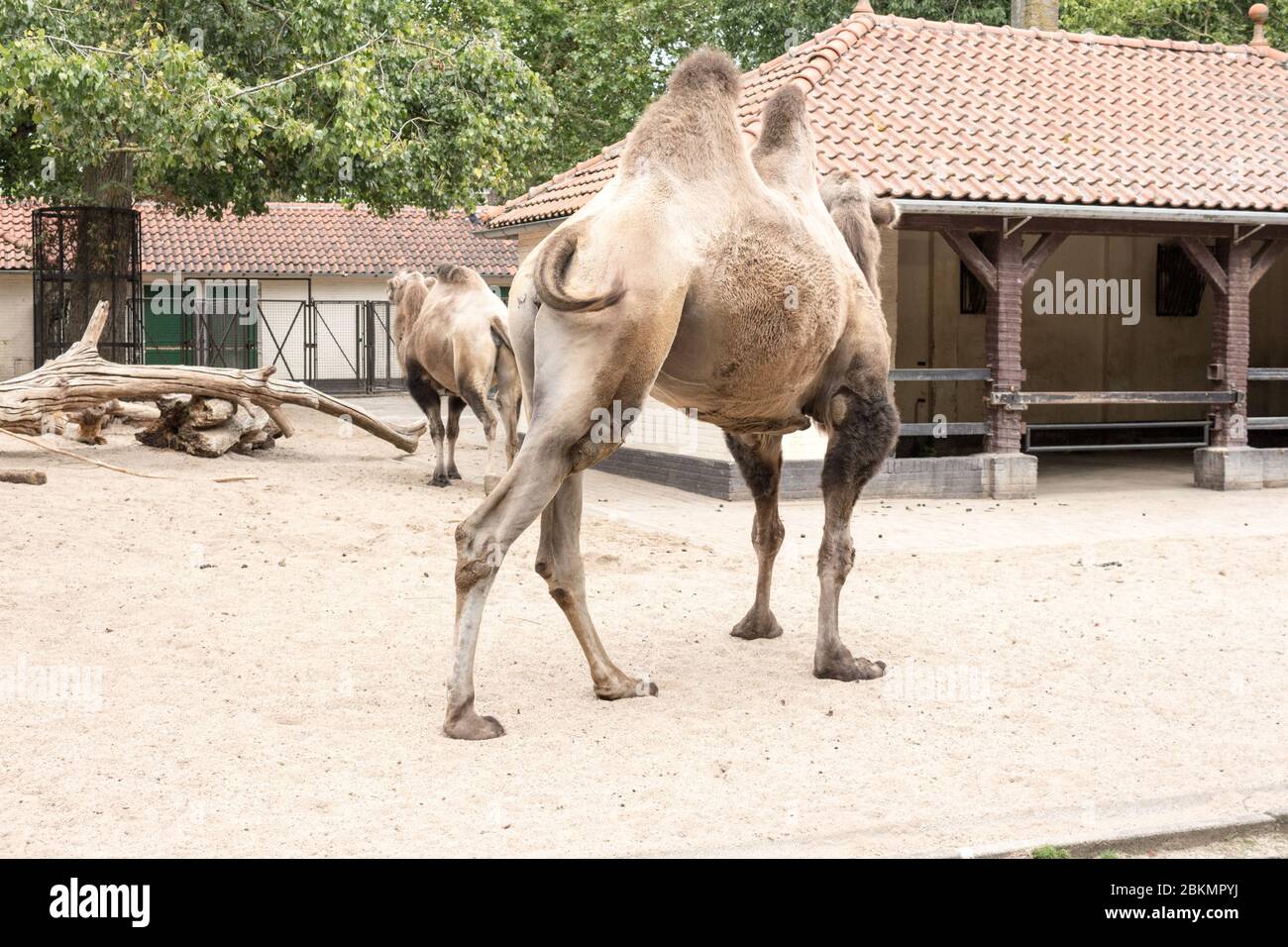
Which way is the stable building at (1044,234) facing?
toward the camera

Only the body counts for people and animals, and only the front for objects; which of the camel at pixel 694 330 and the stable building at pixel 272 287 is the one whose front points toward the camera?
the stable building

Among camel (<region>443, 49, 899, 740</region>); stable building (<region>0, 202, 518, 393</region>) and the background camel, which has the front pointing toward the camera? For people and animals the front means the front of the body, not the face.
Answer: the stable building

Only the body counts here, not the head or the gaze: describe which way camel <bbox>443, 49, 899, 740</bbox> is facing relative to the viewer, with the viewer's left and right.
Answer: facing away from the viewer and to the right of the viewer

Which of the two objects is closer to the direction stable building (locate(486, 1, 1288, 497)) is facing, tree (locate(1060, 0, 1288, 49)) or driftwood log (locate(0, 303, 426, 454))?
the driftwood log

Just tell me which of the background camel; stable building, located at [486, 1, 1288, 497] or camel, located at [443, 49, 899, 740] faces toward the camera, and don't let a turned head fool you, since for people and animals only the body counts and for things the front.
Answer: the stable building

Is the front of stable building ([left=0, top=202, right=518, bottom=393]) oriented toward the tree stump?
yes

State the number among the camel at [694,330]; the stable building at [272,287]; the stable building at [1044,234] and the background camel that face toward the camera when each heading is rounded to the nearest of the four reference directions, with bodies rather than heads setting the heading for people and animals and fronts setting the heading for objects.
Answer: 2

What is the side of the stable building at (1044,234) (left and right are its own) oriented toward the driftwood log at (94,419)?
right

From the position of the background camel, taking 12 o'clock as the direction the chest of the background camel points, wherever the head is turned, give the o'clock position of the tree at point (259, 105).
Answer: The tree is roughly at 1 o'clock from the background camel.

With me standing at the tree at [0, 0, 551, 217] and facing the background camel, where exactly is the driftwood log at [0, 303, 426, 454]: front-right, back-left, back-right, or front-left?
front-right

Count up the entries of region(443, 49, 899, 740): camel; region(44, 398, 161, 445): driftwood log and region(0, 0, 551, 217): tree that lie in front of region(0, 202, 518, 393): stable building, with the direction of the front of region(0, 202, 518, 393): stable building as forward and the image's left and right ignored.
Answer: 3

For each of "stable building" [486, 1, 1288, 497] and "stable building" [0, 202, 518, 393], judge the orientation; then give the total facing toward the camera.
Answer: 2

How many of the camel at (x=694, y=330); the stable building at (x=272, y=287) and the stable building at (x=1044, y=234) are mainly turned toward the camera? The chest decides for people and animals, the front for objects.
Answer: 2

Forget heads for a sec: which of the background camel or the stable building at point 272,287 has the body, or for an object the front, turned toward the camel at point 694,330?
the stable building

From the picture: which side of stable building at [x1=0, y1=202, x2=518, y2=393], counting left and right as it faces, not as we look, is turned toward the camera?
front

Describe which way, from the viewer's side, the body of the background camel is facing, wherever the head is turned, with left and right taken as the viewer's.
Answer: facing away from the viewer and to the left of the viewer

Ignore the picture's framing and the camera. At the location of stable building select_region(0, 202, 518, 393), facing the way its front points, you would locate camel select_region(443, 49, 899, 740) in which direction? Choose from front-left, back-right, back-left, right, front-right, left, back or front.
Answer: front

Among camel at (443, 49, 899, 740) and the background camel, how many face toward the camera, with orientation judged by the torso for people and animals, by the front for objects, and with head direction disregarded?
0
